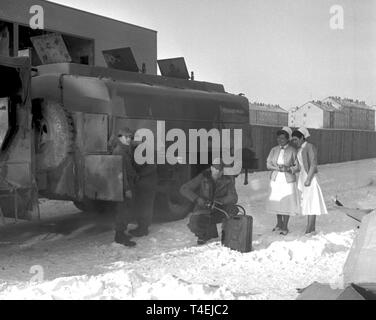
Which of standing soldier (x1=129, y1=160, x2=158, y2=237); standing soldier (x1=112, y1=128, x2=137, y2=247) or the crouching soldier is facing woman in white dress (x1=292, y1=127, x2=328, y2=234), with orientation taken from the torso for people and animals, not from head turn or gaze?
standing soldier (x1=112, y1=128, x2=137, y2=247)

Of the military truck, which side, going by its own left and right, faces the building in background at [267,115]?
back

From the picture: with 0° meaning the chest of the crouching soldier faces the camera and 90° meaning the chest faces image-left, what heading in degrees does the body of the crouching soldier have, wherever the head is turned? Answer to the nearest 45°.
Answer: approximately 0°

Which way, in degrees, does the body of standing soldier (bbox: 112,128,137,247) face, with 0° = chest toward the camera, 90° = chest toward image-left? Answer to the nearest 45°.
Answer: approximately 270°

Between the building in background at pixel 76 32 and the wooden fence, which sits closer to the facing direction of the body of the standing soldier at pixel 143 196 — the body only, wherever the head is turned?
the building in background

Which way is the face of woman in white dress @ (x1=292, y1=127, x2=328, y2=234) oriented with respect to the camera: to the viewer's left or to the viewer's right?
to the viewer's left

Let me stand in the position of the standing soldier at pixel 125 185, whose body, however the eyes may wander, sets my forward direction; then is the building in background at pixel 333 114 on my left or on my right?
on my left

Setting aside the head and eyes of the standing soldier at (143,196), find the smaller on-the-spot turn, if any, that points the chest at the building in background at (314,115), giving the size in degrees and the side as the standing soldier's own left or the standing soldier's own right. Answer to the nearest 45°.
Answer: approximately 135° to the standing soldier's own right

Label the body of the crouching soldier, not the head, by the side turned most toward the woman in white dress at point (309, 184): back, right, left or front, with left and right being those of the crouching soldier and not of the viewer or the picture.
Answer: left
